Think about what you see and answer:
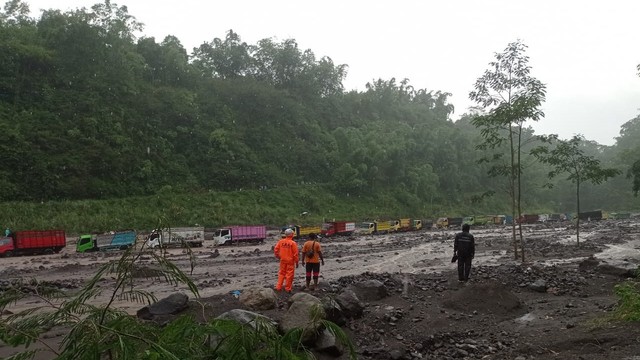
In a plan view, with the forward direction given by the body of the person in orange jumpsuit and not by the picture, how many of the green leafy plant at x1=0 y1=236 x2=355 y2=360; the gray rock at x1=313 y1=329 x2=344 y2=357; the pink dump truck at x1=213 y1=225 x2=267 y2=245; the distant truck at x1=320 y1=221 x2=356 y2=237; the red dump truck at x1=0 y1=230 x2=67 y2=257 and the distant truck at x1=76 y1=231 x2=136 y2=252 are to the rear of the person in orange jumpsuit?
2

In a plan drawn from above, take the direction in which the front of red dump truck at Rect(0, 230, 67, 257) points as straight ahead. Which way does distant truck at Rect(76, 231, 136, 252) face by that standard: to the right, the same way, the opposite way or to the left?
the same way

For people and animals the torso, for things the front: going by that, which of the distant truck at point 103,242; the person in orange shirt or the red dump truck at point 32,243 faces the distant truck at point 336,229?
the person in orange shirt

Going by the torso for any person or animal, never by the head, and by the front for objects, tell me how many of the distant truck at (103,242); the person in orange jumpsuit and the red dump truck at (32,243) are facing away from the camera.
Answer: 1

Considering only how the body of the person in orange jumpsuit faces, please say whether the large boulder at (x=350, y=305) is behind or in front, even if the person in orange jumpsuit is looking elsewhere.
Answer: behind

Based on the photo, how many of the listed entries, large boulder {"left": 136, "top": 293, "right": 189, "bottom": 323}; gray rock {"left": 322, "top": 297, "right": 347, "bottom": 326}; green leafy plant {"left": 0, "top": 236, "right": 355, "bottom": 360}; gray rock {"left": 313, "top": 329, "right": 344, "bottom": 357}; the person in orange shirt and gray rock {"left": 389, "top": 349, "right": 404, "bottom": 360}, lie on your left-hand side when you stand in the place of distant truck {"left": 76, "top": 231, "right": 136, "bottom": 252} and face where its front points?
6

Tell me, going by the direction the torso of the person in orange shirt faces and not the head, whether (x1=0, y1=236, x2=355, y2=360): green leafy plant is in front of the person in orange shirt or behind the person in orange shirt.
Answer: behind

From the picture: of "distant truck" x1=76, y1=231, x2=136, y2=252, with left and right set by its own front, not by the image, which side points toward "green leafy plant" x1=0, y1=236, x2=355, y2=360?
left

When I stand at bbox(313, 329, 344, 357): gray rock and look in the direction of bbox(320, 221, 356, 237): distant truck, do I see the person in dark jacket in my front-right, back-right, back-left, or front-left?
front-right

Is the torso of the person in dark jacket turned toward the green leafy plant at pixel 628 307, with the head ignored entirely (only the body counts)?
no

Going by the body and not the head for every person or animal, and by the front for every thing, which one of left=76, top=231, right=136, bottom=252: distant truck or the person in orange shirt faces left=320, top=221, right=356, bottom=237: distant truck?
the person in orange shirt

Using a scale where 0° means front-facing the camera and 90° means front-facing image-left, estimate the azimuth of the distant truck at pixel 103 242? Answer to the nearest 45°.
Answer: approximately 90°

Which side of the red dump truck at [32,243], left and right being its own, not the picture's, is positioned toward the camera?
left

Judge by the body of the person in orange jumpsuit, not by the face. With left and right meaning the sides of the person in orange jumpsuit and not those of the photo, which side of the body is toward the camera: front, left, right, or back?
back

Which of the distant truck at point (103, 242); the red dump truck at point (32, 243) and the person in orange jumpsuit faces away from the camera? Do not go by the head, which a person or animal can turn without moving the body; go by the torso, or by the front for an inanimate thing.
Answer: the person in orange jumpsuit

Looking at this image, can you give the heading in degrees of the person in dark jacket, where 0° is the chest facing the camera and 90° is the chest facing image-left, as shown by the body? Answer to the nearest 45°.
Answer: approximately 180°

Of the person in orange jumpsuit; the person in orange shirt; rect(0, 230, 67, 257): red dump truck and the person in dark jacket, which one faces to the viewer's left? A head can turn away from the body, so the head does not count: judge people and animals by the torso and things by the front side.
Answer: the red dump truck

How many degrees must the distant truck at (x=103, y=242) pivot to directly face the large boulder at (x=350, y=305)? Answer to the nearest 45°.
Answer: approximately 90° to its left
